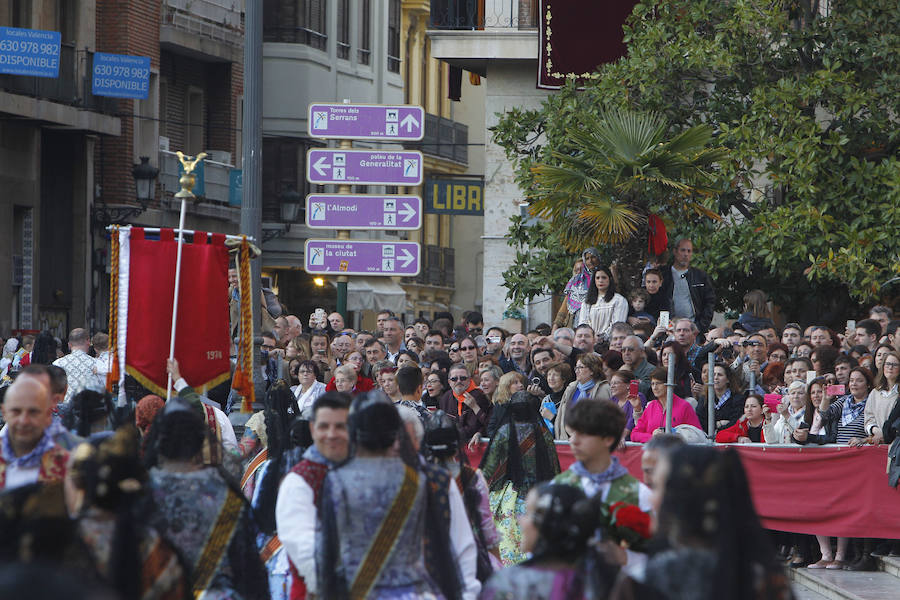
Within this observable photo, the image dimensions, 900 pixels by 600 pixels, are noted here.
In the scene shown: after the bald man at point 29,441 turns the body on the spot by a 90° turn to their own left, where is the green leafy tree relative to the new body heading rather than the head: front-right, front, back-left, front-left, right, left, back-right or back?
front-left

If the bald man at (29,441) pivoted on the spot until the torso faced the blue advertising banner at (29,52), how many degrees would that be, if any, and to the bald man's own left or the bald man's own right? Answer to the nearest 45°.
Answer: approximately 180°

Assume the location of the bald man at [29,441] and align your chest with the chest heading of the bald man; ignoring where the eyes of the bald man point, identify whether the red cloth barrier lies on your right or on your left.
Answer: on your left

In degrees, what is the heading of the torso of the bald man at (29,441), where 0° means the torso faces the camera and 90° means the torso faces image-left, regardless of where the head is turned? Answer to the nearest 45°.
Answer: approximately 0°

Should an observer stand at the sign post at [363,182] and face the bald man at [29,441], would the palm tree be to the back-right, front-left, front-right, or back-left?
back-left
